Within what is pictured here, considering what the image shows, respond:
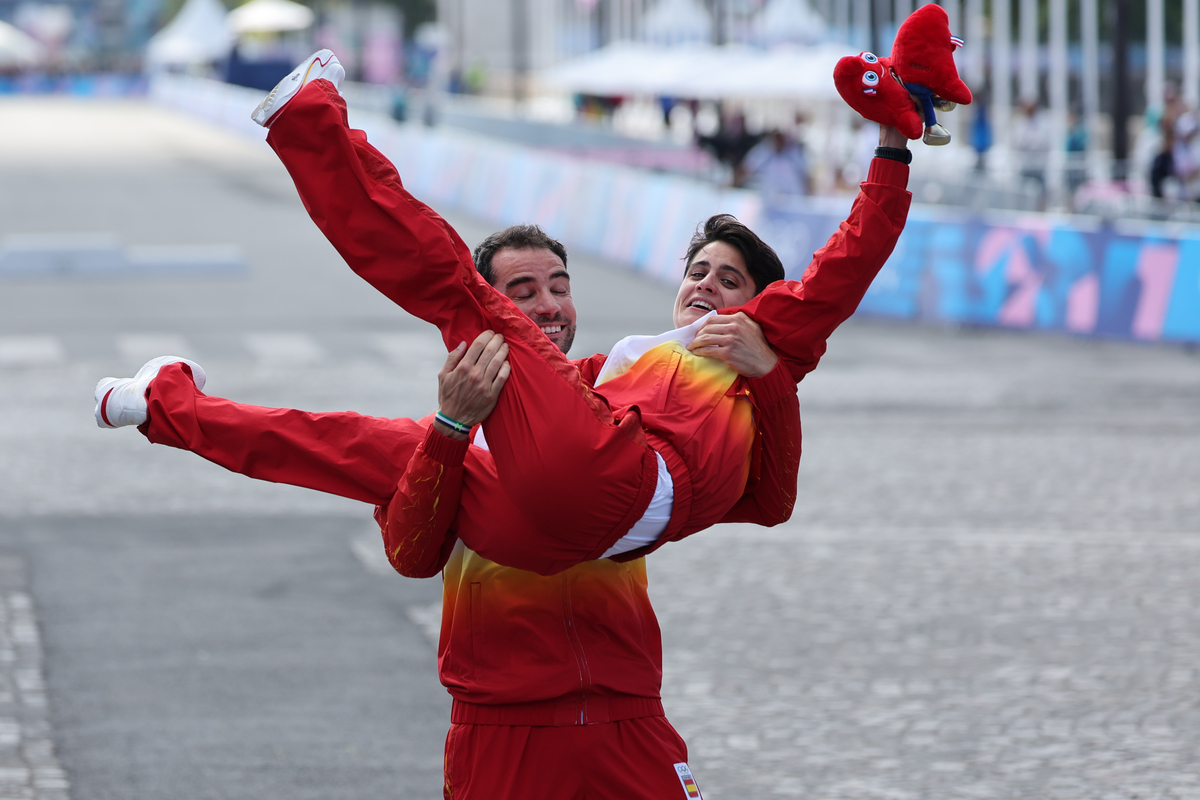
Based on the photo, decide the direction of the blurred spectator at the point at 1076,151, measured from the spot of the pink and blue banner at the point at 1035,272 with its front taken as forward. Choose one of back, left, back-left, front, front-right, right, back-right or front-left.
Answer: back

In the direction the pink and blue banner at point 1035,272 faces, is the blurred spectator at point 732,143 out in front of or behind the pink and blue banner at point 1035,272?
behind

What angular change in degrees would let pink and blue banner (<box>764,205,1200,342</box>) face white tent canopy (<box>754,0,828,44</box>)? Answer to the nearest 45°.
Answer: approximately 180°

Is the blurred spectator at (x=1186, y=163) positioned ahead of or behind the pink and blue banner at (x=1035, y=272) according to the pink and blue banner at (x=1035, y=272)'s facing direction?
behind

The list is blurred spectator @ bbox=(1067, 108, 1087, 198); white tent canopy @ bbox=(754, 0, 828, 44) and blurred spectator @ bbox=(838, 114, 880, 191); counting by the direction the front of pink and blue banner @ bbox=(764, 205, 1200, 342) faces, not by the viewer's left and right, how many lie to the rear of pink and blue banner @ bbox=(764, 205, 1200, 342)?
3
